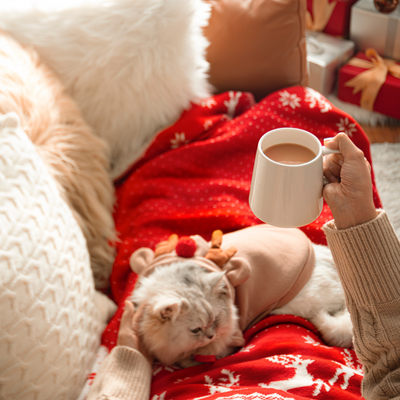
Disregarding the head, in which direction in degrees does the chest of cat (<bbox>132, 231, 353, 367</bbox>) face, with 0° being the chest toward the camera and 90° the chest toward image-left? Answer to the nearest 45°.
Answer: approximately 45°

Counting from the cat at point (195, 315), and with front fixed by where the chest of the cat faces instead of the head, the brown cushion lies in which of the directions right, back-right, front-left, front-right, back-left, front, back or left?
back-right

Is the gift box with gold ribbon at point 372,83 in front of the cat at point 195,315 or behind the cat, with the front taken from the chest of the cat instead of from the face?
behind

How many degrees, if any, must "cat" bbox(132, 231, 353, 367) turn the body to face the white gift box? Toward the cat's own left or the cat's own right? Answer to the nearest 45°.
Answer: approximately 135° to the cat's own right

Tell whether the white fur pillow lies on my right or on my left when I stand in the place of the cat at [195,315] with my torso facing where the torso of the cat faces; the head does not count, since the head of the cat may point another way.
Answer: on my right

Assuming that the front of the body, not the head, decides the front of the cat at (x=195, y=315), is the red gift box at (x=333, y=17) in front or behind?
behind
